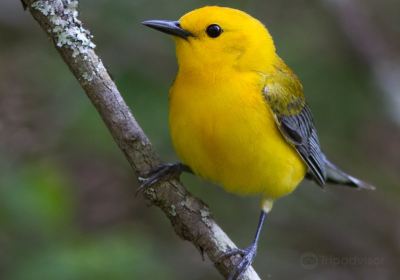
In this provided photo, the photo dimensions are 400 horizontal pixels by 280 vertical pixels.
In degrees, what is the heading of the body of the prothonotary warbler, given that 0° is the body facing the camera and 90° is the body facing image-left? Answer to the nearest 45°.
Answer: approximately 45°
